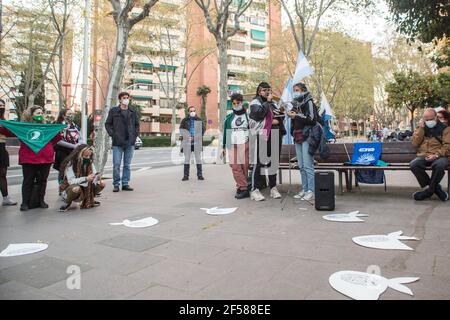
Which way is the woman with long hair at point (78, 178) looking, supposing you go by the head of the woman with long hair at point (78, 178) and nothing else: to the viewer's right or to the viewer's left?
to the viewer's right

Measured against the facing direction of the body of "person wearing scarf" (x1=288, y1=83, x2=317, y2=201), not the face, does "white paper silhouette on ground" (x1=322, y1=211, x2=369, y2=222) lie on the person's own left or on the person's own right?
on the person's own left

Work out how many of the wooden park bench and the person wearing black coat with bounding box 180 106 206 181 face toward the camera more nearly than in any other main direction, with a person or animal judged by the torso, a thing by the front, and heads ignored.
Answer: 2

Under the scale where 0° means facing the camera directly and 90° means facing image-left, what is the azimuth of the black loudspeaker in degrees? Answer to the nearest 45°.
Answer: approximately 0°

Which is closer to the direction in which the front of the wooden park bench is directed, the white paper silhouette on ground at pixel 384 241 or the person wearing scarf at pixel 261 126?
the white paper silhouette on ground

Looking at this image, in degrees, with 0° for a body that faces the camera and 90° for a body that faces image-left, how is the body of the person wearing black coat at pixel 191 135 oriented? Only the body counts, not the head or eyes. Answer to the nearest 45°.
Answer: approximately 0°

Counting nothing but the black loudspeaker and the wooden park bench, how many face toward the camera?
2
